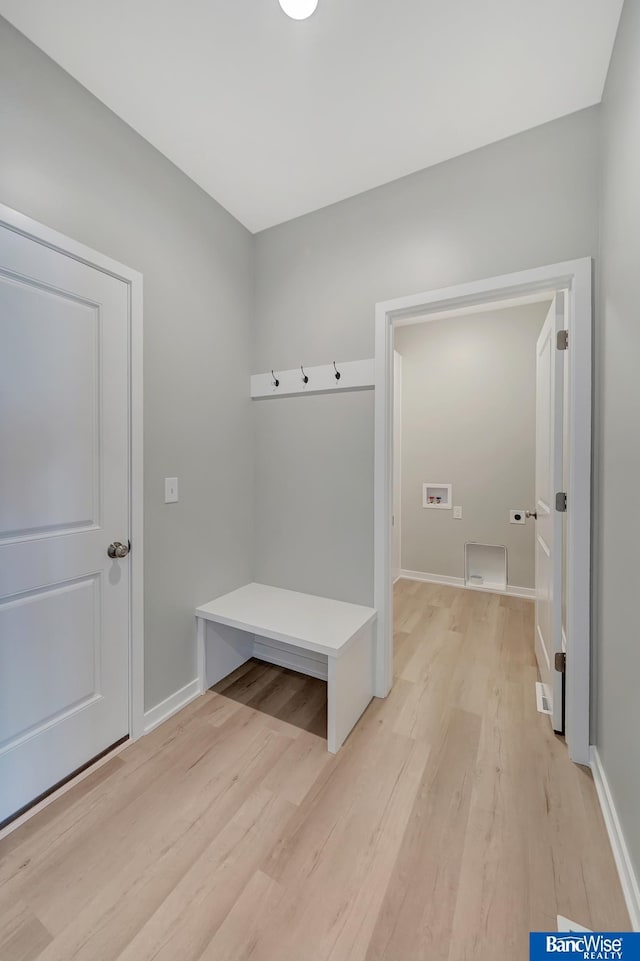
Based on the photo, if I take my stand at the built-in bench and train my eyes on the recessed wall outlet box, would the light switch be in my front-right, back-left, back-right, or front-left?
back-left

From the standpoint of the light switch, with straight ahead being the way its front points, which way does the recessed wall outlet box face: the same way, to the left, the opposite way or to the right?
to the right

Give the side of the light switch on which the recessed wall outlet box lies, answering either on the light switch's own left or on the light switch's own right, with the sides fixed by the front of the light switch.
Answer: on the light switch's own left

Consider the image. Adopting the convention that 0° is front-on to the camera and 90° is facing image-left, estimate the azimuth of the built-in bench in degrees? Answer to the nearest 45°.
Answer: approximately 45°

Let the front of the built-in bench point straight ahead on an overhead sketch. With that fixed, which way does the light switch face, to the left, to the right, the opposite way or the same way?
to the left

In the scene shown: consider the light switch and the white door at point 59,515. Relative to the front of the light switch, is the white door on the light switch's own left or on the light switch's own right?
on the light switch's own right

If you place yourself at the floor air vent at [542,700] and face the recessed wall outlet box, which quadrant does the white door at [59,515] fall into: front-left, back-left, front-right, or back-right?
back-left

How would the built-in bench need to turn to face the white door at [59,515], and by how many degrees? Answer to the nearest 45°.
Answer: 0° — it already faces it

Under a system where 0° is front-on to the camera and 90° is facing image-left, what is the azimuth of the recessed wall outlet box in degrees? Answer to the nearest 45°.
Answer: approximately 0°
